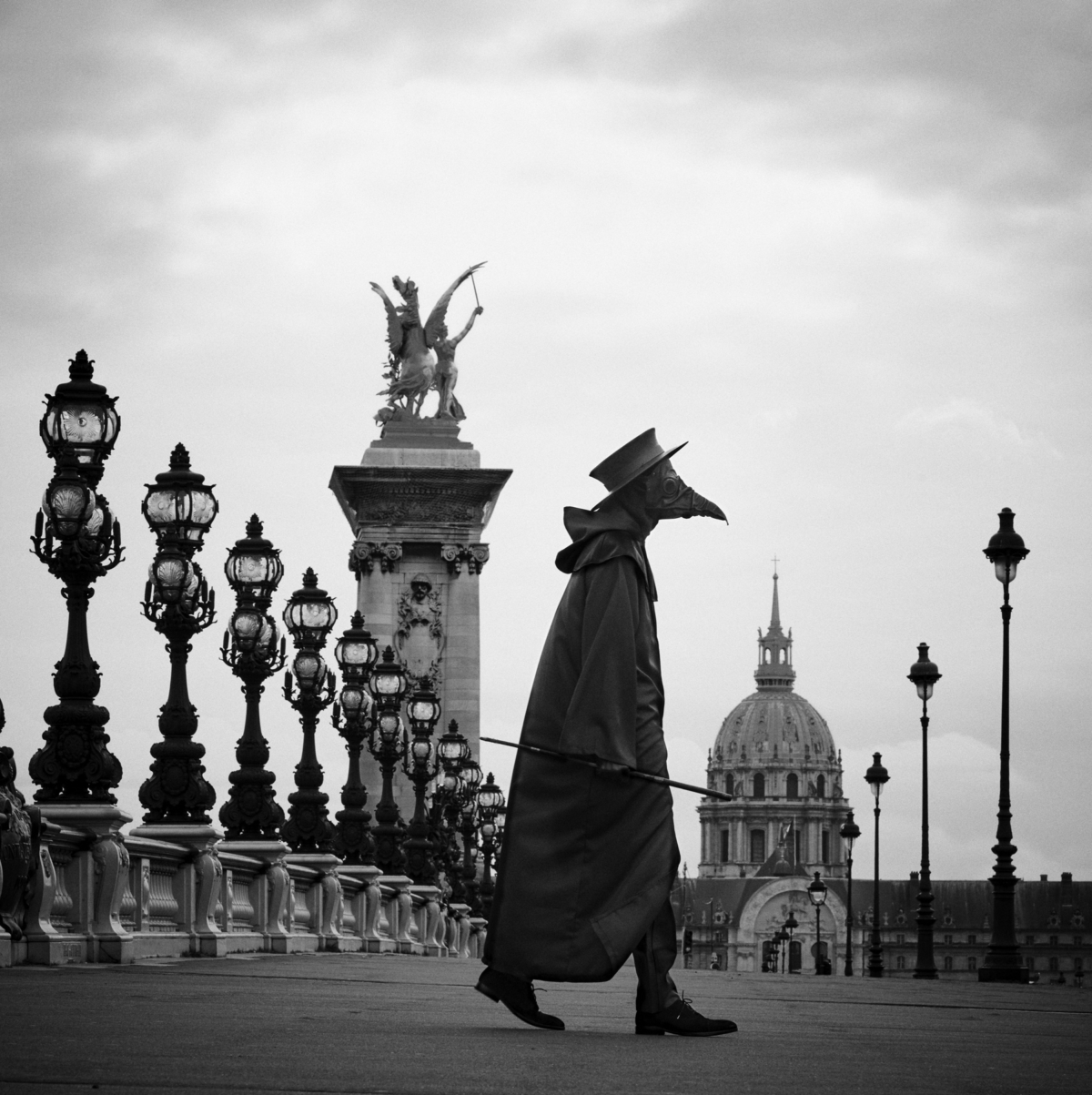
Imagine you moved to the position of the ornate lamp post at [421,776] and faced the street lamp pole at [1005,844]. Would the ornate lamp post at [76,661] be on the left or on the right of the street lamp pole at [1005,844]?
right

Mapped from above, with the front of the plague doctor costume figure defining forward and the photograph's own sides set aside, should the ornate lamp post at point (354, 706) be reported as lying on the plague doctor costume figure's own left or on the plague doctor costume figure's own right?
on the plague doctor costume figure's own left

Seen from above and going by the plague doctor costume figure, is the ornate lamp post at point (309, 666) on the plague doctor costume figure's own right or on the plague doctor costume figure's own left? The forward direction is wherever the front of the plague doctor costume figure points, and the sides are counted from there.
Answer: on the plague doctor costume figure's own left

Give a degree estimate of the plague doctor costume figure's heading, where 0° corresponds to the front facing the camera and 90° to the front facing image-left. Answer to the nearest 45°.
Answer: approximately 270°

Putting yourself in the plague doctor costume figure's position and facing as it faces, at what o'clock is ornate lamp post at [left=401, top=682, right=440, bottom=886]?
The ornate lamp post is roughly at 9 o'clock from the plague doctor costume figure.

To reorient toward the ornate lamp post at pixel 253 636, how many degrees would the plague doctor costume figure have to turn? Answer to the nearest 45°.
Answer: approximately 90° to its left

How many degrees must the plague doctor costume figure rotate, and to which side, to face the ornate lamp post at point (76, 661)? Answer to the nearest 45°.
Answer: approximately 135° to its left

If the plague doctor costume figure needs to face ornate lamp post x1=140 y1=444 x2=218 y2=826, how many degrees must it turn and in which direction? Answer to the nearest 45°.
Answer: approximately 90° to its left

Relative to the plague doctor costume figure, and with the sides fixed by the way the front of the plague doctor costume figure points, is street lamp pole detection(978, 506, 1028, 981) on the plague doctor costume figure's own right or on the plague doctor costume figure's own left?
on the plague doctor costume figure's own left

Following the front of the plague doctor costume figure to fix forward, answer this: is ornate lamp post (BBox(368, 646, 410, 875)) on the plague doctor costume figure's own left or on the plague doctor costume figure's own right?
on the plague doctor costume figure's own left
